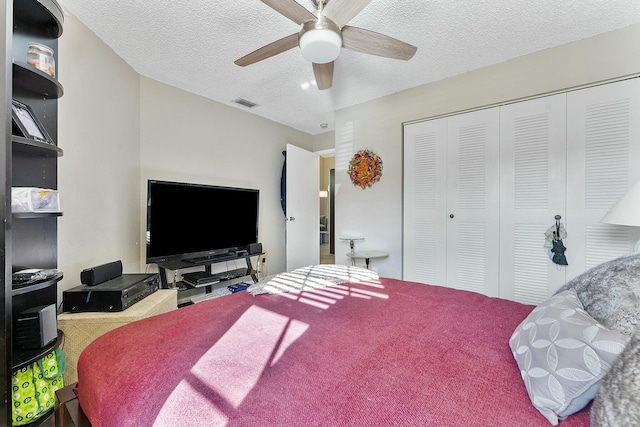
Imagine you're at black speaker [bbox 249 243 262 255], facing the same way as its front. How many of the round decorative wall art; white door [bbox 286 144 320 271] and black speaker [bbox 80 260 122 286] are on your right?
1

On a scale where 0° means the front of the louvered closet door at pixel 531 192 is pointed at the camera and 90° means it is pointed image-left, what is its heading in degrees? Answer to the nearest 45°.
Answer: approximately 45°

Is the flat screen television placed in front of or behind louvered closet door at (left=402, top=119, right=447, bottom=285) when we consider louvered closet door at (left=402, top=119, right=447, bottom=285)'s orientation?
in front

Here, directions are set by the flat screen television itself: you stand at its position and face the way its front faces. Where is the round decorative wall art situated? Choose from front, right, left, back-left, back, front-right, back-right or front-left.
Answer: front-left

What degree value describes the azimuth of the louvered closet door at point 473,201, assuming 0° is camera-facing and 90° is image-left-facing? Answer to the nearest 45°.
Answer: approximately 45°

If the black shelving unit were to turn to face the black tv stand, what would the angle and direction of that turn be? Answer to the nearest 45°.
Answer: approximately 90° to its left

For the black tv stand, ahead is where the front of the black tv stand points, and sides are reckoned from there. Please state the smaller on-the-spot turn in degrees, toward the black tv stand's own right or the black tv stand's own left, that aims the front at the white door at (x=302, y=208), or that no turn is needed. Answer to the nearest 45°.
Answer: approximately 90° to the black tv stand's own left

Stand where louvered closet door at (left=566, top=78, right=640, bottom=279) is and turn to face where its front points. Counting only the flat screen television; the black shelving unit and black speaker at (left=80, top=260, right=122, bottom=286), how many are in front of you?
3

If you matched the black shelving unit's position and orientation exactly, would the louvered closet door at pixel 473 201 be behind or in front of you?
in front

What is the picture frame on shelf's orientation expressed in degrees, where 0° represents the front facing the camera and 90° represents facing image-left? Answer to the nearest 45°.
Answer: approximately 315°

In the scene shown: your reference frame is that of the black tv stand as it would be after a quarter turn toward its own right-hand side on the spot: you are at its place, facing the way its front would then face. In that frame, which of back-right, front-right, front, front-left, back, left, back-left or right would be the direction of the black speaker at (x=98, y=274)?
front

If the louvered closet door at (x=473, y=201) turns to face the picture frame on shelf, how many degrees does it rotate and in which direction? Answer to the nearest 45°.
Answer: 0° — it already faces it

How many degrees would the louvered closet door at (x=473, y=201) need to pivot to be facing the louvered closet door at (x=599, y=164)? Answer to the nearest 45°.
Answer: approximately 135° to its left

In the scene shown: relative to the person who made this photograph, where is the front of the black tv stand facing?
facing the viewer and to the right of the viewer
